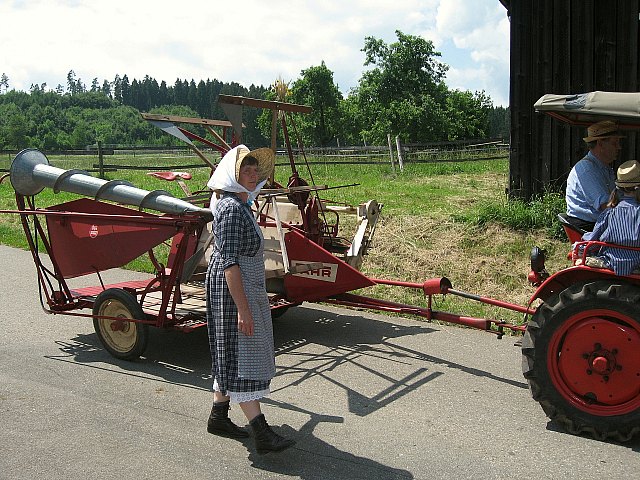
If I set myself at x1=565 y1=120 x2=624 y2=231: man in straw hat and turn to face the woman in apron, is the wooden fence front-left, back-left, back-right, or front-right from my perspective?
back-right

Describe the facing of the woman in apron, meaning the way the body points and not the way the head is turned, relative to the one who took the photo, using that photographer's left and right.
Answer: facing to the right of the viewer

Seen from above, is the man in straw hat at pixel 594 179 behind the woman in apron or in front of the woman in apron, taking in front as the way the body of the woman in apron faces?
in front

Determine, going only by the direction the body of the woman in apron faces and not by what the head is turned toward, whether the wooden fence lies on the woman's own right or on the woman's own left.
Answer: on the woman's own left

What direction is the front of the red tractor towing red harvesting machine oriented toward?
to the viewer's right
